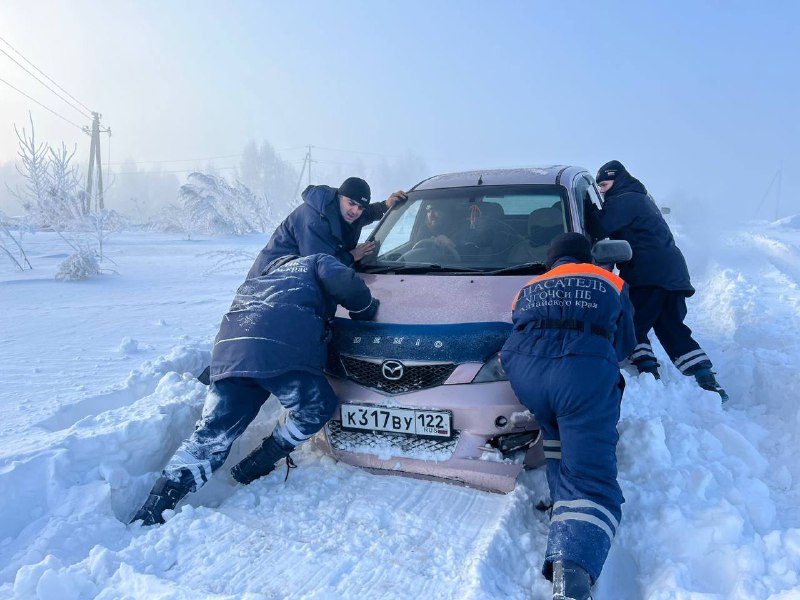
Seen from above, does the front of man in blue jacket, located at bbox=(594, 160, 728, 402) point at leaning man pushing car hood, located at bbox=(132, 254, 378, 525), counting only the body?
no

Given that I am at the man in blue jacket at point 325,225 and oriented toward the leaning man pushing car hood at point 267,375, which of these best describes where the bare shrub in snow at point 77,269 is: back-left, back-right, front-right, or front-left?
back-right

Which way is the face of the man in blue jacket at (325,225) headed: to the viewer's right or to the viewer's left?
to the viewer's right

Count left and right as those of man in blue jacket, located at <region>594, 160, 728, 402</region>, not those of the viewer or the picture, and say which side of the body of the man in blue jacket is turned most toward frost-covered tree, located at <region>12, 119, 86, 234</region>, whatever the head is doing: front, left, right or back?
front

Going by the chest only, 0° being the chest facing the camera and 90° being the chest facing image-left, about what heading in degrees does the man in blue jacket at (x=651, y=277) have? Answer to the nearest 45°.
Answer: approximately 90°

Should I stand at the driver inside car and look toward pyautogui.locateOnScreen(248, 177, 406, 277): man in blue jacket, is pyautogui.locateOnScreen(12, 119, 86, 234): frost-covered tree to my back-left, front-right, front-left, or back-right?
front-right

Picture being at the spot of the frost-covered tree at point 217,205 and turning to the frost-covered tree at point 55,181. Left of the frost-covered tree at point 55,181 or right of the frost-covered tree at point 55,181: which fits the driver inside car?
left

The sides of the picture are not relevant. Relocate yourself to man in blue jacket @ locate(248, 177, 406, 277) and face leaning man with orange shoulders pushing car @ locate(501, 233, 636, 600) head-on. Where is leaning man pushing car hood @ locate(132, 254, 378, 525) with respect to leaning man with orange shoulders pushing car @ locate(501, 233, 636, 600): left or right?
right

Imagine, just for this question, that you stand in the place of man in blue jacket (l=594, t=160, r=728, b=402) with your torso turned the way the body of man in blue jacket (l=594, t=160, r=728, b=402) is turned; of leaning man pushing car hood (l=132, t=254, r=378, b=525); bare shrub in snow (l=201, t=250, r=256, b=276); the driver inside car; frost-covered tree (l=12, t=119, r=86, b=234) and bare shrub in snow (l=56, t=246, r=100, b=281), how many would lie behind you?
0

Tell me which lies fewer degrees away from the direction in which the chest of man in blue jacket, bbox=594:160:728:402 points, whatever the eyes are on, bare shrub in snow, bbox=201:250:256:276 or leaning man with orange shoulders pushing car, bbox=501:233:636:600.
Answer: the bare shrub in snow

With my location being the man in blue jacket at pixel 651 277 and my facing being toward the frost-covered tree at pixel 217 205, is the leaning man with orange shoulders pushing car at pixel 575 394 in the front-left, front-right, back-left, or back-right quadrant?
back-left

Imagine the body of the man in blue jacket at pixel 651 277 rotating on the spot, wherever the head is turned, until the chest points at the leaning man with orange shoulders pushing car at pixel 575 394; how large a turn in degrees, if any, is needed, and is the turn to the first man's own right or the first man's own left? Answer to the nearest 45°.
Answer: approximately 90° to the first man's own left

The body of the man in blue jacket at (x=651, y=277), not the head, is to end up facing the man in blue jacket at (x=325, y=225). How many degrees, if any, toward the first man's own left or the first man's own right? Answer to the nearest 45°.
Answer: approximately 45° to the first man's own left

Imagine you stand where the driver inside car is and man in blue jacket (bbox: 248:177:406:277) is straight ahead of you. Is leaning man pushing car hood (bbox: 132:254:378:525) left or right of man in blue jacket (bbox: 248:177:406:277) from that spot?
left
